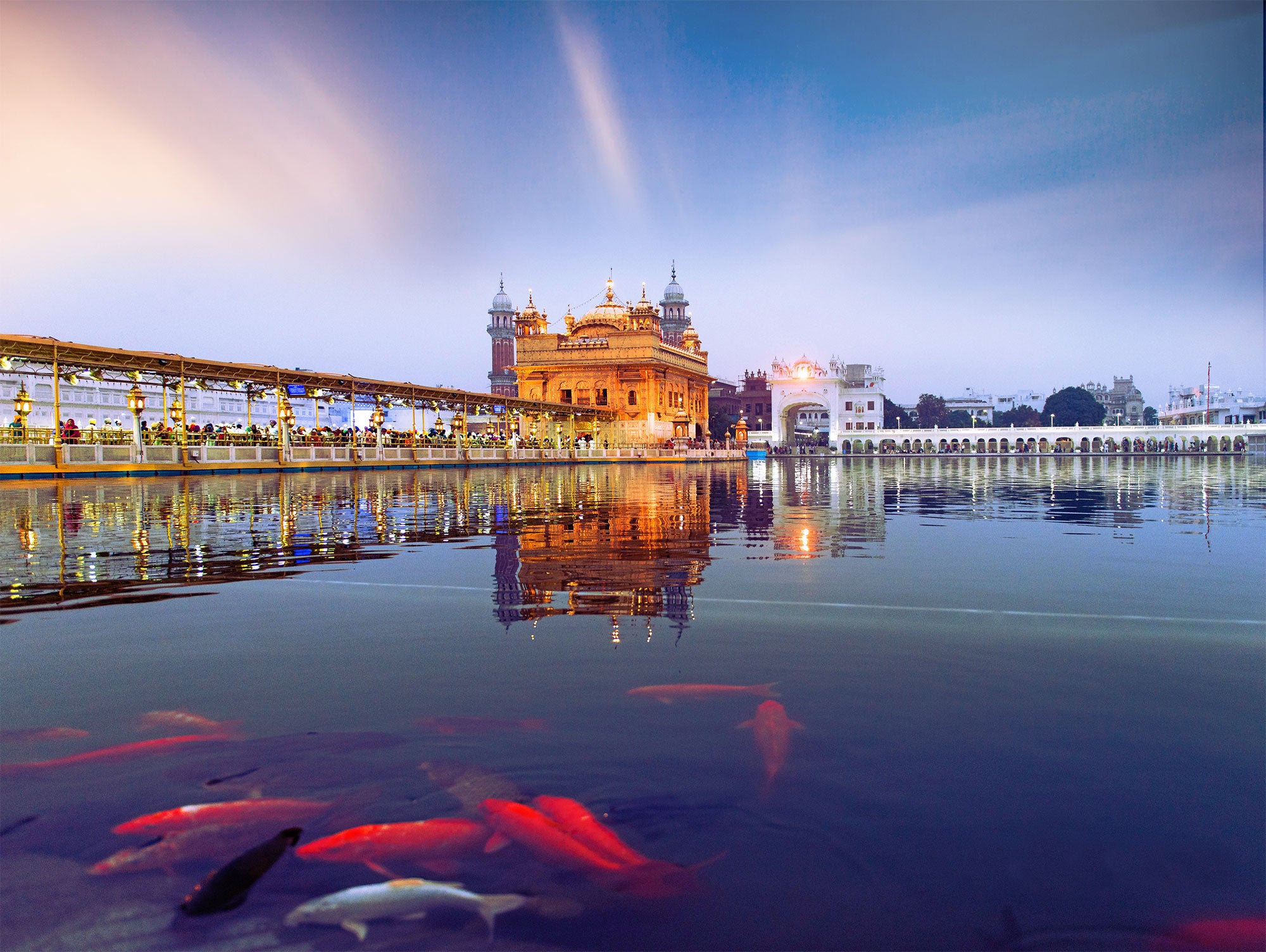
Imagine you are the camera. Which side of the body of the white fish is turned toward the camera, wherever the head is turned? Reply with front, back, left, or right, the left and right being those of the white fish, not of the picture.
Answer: left

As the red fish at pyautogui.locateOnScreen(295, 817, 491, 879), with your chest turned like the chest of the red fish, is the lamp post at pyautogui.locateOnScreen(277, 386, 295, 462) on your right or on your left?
on your right

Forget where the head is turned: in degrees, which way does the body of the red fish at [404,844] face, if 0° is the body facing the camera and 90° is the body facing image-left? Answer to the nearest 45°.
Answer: approximately 90°

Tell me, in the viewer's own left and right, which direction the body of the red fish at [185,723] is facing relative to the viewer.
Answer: facing to the left of the viewer

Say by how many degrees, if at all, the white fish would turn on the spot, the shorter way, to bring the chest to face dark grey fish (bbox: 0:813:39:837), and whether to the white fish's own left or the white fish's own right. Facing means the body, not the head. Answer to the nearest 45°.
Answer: approximately 45° to the white fish's own right

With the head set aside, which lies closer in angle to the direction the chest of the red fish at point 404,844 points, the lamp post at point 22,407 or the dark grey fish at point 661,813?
the lamp post
